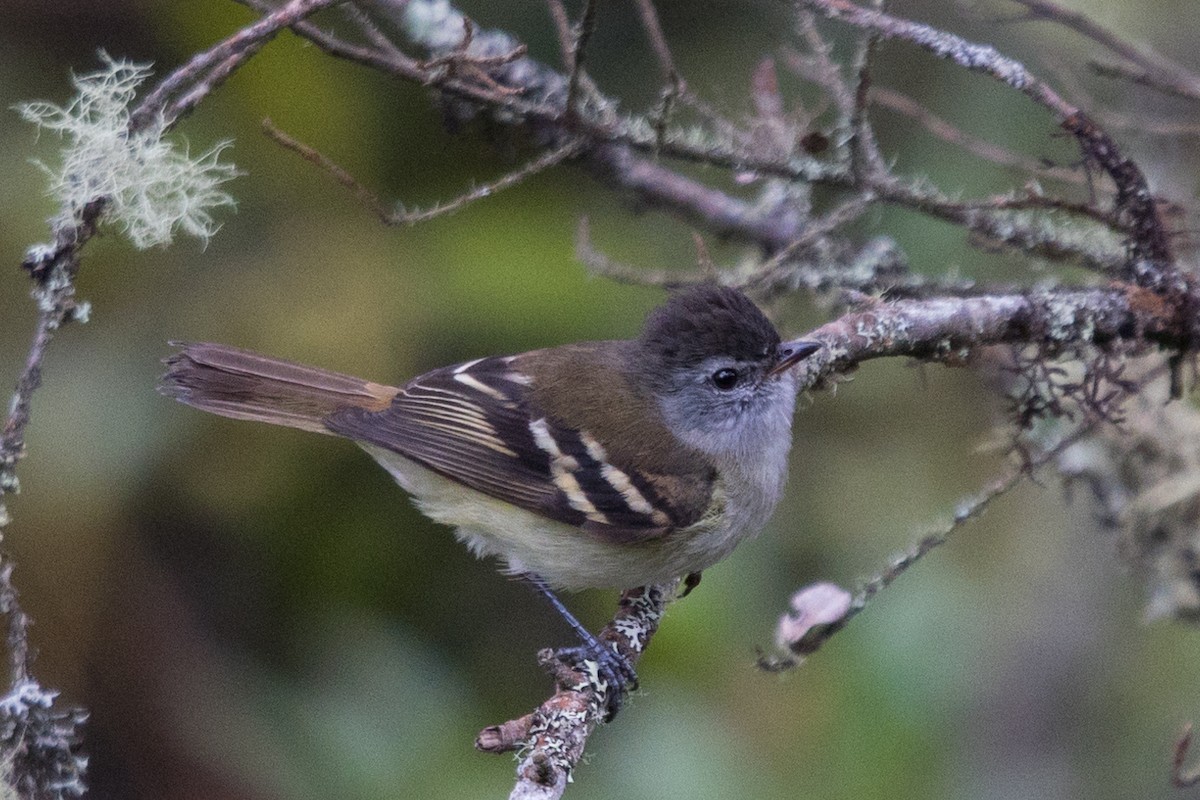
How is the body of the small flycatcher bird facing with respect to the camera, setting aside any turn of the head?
to the viewer's right
